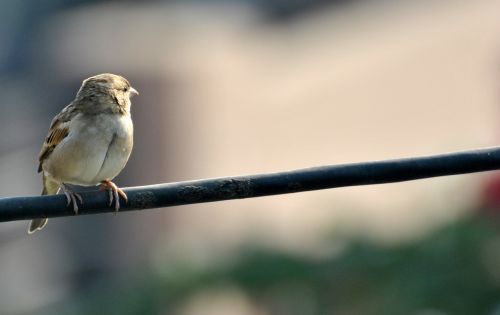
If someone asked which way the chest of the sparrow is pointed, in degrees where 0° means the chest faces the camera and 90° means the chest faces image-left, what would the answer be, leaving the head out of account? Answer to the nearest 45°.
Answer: approximately 315°
